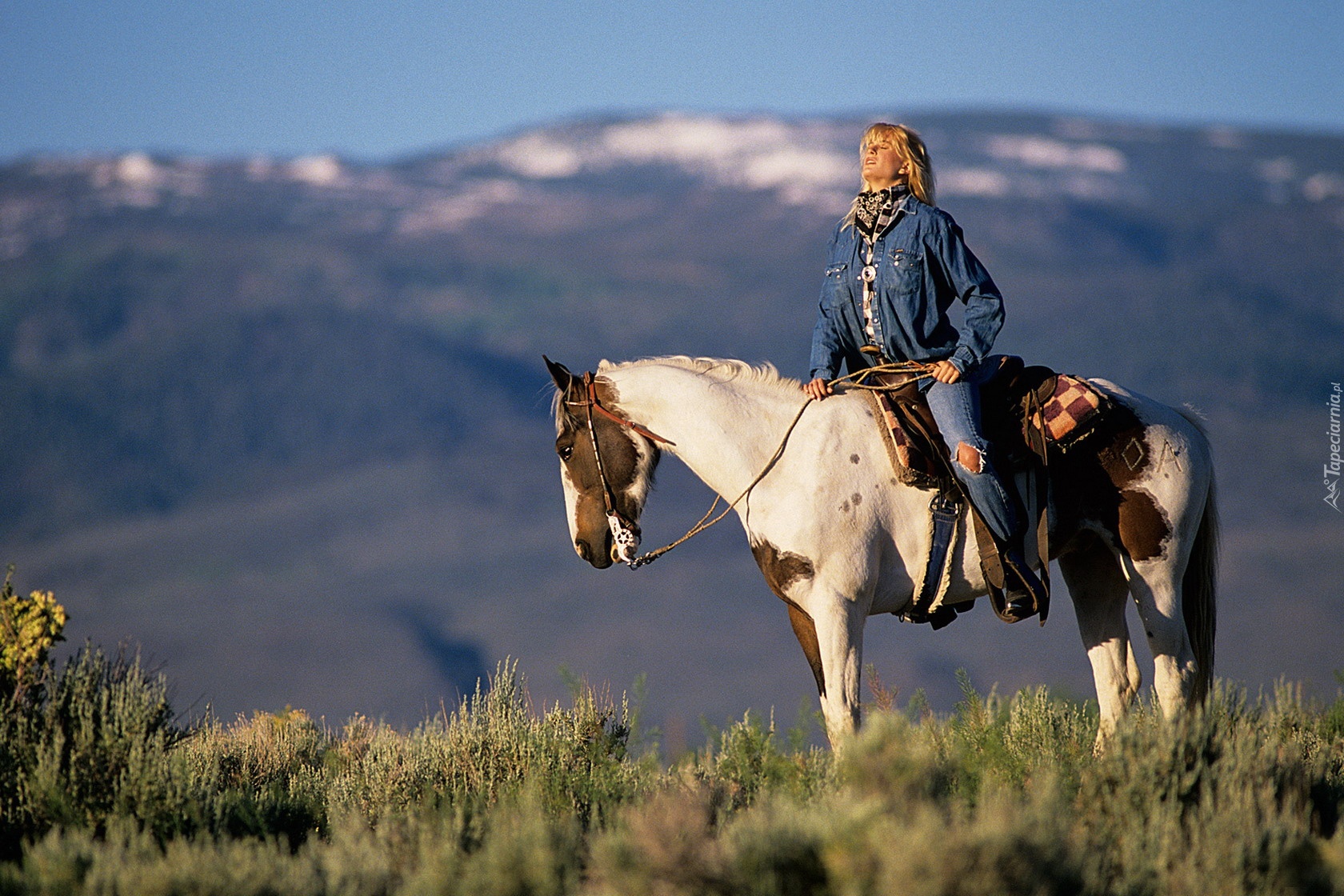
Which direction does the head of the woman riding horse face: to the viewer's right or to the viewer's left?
to the viewer's left

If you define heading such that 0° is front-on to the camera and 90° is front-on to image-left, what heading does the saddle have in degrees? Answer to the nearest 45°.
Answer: approximately 90°

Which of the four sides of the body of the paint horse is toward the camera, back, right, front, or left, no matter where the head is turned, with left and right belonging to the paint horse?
left

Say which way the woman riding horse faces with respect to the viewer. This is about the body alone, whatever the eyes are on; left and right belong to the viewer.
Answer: facing the viewer and to the left of the viewer
